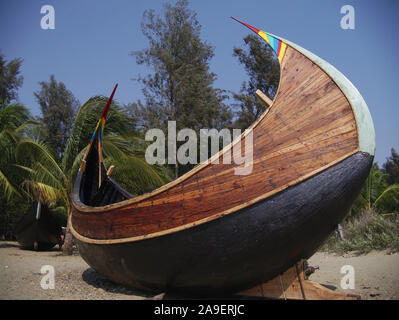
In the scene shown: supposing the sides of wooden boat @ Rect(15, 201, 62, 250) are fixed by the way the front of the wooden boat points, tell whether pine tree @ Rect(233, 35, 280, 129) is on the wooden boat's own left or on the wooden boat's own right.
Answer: on the wooden boat's own left

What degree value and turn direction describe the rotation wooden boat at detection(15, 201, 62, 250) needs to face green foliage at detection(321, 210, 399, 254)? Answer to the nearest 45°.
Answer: approximately 45° to its left

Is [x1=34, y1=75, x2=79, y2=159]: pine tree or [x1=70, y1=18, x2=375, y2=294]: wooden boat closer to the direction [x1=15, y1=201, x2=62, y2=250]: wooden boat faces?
the wooden boat
